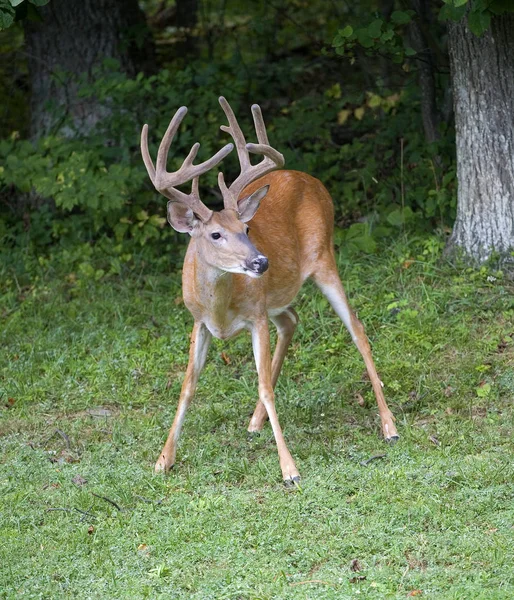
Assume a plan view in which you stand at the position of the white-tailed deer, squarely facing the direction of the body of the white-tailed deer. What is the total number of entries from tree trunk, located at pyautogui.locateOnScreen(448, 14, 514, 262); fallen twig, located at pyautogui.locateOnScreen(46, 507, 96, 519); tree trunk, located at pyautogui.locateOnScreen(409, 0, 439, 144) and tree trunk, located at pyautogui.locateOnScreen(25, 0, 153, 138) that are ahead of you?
1

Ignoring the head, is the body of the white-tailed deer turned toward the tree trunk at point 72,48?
no

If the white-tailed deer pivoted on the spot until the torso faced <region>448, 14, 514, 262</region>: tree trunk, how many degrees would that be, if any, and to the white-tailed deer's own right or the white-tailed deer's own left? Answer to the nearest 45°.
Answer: approximately 180°

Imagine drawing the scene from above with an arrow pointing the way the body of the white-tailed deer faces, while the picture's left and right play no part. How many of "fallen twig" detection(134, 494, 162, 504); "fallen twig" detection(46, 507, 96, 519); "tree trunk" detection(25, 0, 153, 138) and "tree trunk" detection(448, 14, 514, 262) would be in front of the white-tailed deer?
2

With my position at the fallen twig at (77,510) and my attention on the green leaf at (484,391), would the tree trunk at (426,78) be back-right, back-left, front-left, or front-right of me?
front-left

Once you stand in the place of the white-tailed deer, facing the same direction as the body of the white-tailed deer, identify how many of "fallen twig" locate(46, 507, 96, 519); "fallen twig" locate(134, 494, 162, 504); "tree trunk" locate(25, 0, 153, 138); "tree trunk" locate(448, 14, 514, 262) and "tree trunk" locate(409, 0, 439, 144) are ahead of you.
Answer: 2

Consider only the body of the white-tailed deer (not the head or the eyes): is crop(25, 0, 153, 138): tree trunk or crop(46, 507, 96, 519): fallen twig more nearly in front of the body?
the fallen twig

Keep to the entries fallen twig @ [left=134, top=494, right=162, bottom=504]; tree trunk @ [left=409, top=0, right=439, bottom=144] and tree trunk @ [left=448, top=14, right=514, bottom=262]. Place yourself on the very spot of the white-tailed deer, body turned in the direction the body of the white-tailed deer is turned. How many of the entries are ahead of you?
1

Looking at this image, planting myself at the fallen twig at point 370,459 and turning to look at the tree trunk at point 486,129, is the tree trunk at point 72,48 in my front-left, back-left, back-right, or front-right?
front-left

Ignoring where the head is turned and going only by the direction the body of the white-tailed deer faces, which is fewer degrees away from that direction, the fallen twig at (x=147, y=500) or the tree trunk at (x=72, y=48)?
the fallen twig

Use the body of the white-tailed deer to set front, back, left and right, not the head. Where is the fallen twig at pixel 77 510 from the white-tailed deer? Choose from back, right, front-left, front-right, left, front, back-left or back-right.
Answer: front

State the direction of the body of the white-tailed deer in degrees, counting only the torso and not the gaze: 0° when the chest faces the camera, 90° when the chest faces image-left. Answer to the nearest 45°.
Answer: approximately 45°

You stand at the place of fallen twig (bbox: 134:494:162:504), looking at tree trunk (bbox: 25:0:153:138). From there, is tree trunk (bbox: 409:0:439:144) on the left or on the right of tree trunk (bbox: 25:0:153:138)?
right

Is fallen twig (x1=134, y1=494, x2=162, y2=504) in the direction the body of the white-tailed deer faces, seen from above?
yes
